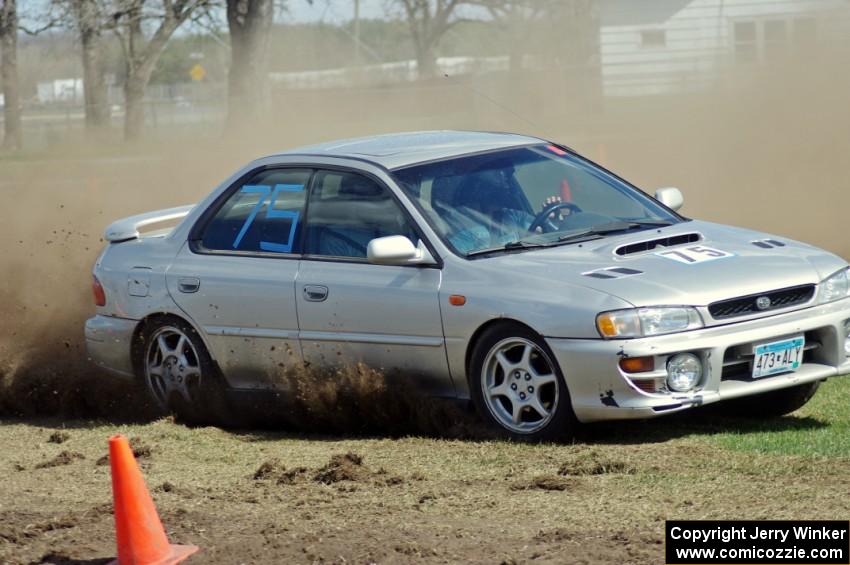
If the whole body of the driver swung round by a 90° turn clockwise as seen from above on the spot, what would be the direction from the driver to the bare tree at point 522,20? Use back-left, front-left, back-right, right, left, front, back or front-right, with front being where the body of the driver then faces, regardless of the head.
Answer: back-right

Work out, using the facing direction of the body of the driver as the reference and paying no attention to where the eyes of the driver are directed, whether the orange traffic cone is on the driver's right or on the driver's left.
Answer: on the driver's right

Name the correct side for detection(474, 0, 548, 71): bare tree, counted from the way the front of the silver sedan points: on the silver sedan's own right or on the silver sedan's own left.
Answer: on the silver sedan's own left

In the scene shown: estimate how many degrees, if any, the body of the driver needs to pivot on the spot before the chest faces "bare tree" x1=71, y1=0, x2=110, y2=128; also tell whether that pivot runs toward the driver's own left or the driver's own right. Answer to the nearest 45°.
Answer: approximately 135° to the driver's own left

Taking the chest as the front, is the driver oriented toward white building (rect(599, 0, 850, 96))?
no

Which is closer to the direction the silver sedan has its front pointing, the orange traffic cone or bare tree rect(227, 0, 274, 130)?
the orange traffic cone

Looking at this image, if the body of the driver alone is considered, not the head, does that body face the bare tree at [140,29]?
no

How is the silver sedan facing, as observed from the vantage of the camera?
facing the viewer and to the right of the viewer

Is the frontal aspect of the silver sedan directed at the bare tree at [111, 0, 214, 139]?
no

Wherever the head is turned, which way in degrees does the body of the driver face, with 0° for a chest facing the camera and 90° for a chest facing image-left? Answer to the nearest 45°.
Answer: approximately 315°
